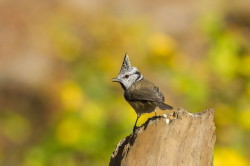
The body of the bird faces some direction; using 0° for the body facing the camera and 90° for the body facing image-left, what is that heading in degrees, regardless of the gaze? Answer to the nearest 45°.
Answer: approximately 90°
